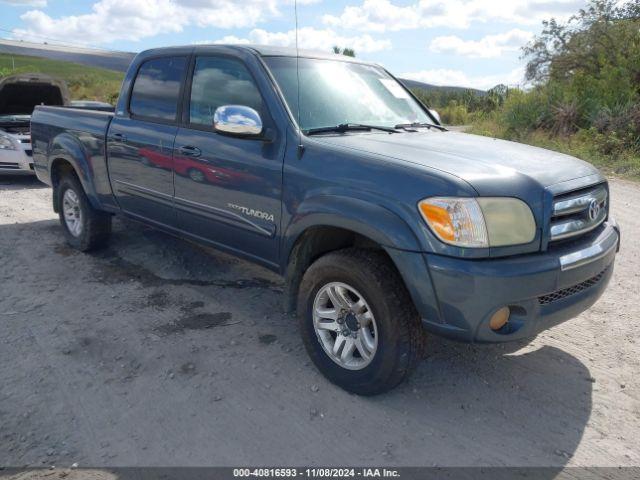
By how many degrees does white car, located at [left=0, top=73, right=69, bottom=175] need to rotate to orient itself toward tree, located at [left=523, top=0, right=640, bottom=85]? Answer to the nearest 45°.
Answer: approximately 90° to its left

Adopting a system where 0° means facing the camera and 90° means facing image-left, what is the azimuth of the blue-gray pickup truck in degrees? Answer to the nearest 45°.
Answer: approximately 315°

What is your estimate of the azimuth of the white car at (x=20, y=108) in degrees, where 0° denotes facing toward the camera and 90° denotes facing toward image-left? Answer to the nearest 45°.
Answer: approximately 0°

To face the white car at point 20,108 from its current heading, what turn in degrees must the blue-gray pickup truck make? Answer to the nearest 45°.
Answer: approximately 180°

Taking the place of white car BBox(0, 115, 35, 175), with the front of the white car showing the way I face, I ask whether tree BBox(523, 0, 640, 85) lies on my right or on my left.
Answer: on my left
